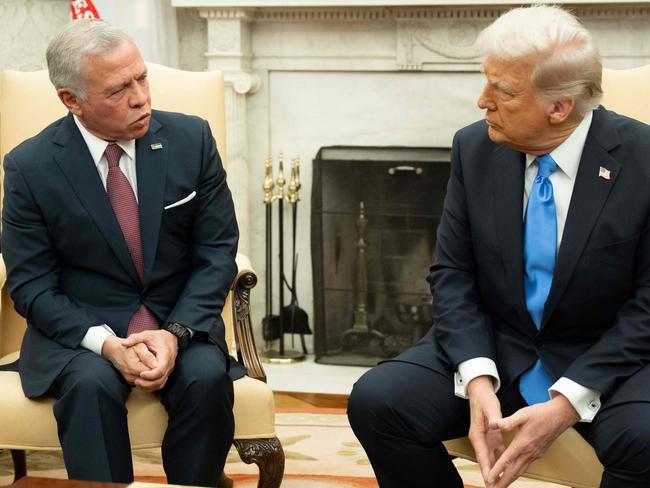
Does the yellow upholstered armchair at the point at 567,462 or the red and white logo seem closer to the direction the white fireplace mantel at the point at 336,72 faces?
the yellow upholstered armchair

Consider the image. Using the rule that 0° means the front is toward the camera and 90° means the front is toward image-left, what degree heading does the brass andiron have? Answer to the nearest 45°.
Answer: approximately 0°

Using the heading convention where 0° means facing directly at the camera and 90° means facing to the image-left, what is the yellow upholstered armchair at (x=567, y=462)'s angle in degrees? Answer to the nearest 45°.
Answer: approximately 45°

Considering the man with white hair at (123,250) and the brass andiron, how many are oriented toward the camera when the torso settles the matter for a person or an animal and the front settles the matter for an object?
2

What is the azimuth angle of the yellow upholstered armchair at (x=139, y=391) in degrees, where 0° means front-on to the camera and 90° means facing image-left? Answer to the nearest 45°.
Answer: approximately 0°

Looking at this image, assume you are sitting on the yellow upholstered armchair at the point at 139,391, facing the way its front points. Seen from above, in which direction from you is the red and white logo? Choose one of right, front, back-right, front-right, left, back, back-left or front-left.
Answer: back

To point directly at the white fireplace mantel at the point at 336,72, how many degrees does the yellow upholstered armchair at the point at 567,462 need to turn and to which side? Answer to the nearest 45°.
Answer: approximately 90° to its right

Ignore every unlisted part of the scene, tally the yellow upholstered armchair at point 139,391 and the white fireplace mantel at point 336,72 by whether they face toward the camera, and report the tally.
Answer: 2

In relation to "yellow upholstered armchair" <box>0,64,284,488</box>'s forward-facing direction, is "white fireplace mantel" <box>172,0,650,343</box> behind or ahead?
behind

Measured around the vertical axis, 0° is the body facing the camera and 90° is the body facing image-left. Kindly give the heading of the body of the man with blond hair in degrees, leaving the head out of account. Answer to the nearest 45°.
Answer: approximately 45°

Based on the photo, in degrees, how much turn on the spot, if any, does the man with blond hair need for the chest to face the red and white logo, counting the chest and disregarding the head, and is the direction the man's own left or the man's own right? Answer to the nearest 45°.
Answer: approximately 90° to the man's own right
